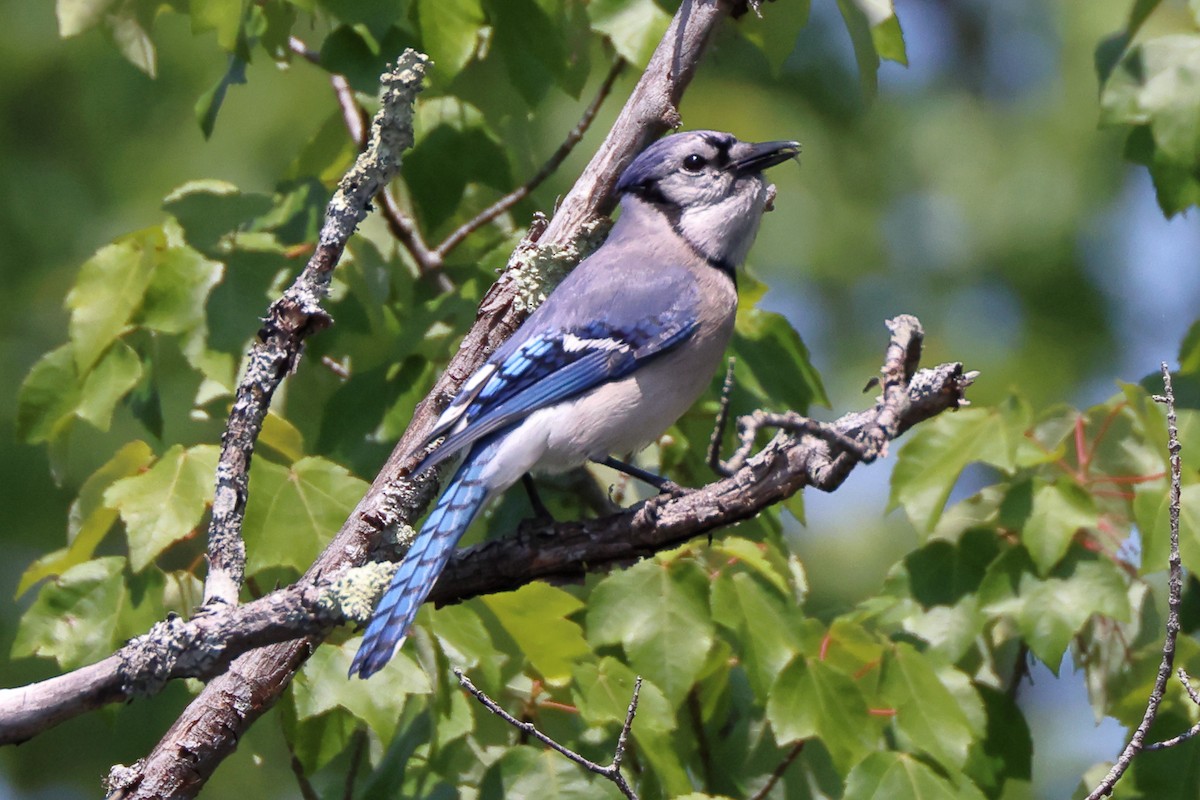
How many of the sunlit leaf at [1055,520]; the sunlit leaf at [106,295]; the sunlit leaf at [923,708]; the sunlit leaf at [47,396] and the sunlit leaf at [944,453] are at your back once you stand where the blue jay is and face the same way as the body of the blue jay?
2

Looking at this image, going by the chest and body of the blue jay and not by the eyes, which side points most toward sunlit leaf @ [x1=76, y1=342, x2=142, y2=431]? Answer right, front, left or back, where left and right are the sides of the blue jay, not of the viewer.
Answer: back

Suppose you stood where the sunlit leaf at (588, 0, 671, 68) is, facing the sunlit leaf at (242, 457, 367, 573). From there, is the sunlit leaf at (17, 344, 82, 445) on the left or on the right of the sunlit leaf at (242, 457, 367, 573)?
right

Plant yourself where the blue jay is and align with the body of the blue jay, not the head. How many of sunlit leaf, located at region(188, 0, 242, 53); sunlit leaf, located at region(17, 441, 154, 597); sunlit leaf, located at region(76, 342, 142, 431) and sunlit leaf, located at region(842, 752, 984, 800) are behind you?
3

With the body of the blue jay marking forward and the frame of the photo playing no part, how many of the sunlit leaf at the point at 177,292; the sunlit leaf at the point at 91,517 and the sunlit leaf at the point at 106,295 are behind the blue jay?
3

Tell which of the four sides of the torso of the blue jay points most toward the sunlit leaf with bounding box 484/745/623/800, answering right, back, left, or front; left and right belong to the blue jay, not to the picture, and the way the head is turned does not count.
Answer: right

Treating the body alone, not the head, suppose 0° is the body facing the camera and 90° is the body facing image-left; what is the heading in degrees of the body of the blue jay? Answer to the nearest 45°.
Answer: approximately 270°

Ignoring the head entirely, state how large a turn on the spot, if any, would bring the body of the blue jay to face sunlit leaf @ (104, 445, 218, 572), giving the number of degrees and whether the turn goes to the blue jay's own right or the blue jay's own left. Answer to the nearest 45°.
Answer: approximately 135° to the blue jay's own right

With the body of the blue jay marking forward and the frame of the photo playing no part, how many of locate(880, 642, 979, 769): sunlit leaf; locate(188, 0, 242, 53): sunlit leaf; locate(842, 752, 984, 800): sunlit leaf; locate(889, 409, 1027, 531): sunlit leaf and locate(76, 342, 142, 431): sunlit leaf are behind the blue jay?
2

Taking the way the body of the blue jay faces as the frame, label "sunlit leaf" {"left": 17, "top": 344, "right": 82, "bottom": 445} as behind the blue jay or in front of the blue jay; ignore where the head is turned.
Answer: behind

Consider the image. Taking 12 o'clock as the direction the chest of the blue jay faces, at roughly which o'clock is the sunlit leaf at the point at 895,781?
The sunlit leaf is roughly at 2 o'clock from the blue jay.

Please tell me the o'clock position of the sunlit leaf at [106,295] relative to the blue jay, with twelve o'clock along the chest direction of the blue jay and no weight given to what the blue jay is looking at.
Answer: The sunlit leaf is roughly at 6 o'clock from the blue jay.

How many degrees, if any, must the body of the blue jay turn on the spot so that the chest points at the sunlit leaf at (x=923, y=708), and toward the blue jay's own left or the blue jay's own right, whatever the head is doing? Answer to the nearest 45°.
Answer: approximately 45° to the blue jay's own left

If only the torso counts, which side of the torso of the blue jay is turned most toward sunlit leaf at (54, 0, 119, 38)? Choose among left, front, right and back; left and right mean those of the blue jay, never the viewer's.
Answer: back
